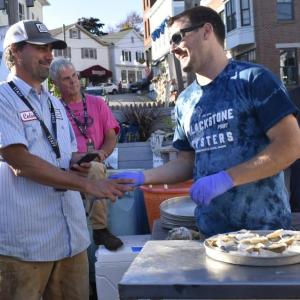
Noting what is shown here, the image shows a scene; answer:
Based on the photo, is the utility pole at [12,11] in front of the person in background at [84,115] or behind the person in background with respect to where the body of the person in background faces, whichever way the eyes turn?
behind

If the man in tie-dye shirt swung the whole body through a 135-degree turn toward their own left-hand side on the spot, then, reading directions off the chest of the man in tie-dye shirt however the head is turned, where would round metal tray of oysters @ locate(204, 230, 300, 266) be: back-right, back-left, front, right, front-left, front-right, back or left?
right

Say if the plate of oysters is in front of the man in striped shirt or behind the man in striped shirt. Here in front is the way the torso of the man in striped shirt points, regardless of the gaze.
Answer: in front

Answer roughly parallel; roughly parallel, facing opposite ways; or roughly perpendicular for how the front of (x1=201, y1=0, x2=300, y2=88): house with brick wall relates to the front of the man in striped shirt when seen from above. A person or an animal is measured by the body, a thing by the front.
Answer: roughly perpendicular

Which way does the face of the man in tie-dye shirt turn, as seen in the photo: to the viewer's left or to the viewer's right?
to the viewer's left

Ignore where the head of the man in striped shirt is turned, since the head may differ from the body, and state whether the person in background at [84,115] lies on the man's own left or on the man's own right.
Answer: on the man's own left

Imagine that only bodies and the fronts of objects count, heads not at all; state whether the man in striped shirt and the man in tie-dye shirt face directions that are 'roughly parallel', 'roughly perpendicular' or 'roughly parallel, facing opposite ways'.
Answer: roughly perpendicular

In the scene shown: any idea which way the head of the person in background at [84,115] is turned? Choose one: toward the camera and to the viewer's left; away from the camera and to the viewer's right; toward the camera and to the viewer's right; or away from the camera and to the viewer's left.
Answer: toward the camera and to the viewer's right

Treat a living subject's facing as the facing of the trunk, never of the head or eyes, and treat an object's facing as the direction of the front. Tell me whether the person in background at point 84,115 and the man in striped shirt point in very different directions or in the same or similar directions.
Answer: same or similar directions

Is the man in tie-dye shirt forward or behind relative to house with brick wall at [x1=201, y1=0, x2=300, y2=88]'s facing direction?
forward

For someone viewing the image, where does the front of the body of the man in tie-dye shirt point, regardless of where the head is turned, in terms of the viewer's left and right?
facing the viewer and to the left of the viewer

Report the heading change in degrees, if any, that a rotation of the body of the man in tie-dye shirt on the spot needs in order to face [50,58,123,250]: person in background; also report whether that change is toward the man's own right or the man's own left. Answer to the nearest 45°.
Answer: approximately 90° to the man's own right

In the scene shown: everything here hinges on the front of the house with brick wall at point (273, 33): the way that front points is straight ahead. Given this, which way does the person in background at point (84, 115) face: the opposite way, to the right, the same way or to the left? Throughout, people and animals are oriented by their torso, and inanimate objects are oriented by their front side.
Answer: to the left

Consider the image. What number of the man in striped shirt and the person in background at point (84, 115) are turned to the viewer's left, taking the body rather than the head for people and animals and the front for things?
0

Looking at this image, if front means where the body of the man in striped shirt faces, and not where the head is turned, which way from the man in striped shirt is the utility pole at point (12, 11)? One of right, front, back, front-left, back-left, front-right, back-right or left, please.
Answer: back-left

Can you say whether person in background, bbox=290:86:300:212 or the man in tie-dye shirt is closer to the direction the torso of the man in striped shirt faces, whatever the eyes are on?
the man in tie-dye shirt
